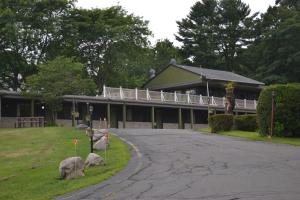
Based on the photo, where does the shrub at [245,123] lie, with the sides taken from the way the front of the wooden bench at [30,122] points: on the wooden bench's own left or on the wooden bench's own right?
on the wooden bench's own left

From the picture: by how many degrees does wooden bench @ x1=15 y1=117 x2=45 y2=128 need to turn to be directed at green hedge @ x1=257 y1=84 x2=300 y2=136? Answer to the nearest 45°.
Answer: approximately 45° to its left

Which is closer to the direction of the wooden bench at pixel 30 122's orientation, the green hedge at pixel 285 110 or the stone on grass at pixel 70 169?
the stone on grass

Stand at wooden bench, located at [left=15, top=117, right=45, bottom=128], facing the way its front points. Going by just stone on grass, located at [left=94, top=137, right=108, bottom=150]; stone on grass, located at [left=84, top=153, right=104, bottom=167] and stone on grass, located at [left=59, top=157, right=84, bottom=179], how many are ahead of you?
3

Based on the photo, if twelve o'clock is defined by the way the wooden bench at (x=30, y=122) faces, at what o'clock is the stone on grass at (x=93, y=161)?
The stone on grass is roughly at 12 o'clock from the wooden bench.

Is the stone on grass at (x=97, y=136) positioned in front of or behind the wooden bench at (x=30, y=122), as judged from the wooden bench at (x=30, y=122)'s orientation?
in front

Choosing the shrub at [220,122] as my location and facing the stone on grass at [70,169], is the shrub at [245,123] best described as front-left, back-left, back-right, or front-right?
back-left

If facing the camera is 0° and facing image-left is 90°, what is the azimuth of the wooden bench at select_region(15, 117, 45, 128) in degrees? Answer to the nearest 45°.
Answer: approximately 0°

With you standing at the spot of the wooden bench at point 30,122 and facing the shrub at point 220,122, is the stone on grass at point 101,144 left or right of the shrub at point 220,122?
right
